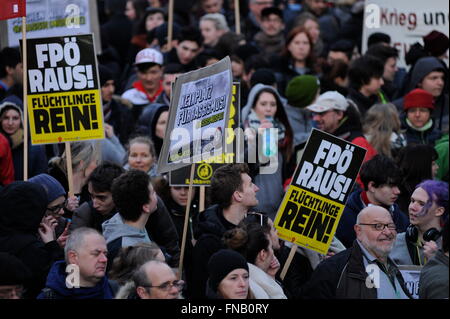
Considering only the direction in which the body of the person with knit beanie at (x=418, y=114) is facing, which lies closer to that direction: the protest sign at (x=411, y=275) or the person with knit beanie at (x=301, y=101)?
the protest sign

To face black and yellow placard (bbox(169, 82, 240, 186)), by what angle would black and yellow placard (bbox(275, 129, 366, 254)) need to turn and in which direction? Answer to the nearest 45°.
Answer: approximately 135° to its right

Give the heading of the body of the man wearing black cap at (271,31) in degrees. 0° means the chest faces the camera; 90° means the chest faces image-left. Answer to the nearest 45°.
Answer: approximately 0°

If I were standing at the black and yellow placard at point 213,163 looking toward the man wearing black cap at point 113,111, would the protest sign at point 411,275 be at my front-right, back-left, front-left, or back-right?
back-right

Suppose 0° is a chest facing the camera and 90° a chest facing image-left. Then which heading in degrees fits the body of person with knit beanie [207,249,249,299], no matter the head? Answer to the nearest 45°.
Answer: approximately 315°

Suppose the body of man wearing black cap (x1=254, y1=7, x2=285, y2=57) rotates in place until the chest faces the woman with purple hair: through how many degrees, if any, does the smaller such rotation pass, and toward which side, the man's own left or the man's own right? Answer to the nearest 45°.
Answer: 0° — they already face them

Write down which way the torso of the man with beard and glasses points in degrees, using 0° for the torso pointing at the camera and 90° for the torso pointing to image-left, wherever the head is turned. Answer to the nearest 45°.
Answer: approximately 315°
